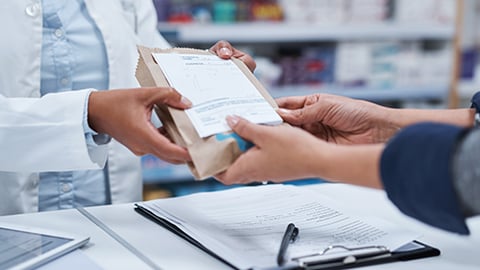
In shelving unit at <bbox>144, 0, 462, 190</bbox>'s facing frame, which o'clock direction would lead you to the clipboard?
The clipboard is roughly at 12 o'clock from the shelving unit.

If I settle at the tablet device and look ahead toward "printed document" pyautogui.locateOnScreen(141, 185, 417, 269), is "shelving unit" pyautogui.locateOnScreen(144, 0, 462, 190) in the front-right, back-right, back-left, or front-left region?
front-left

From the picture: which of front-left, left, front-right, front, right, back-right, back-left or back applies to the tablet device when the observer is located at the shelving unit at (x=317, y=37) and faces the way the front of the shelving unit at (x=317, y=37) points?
front

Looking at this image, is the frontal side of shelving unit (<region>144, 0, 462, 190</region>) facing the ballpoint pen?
yes

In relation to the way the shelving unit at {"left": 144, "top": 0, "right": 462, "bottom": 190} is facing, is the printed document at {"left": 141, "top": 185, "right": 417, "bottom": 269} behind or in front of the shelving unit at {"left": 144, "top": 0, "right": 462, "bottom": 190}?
in front

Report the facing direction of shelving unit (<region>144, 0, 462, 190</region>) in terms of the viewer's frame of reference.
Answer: facing the viewer
